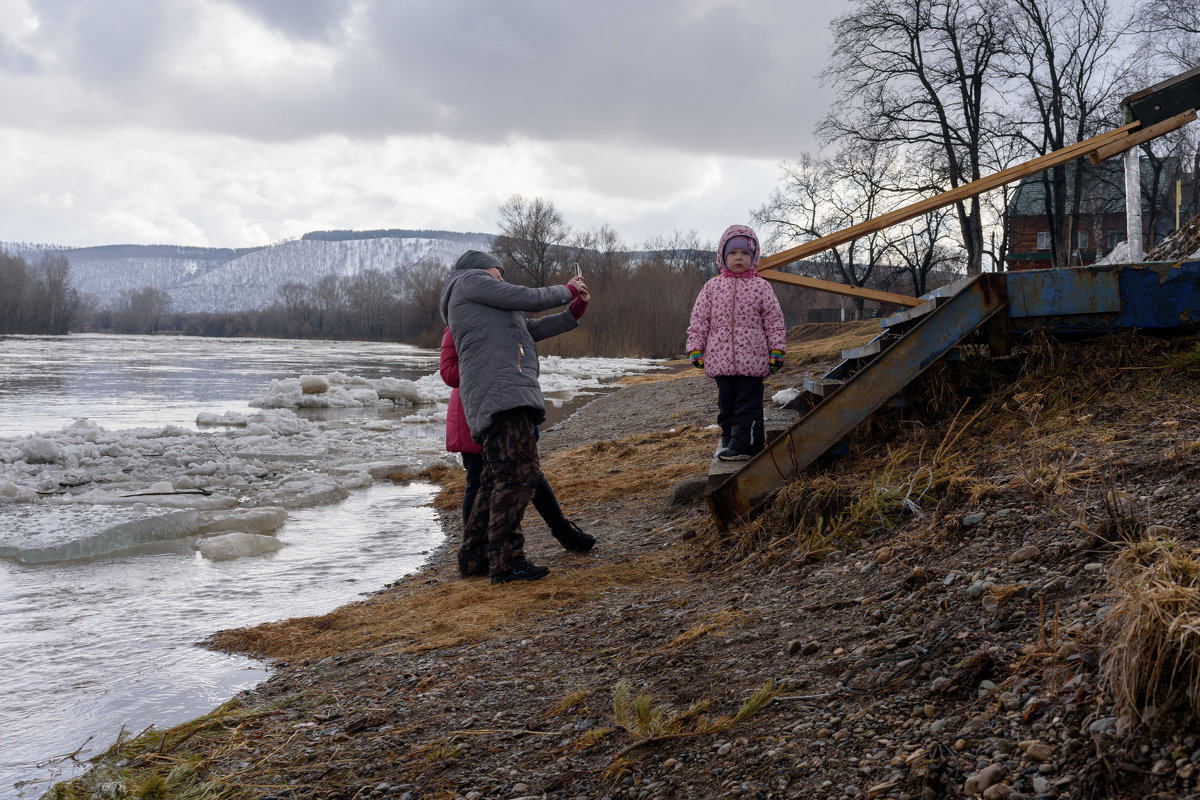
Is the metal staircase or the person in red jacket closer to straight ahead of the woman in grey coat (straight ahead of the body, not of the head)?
the metal staircase

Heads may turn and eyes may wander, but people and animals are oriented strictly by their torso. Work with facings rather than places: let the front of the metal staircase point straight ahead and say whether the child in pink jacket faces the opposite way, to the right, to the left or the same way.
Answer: to the left

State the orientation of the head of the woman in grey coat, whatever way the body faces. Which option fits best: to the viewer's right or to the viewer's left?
to the viewer's right

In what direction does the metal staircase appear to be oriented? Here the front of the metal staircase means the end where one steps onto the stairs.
to the viewer's left

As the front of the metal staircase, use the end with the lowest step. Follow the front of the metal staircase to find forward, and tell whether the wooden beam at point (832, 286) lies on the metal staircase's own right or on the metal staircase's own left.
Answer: on the metal staircase's own right

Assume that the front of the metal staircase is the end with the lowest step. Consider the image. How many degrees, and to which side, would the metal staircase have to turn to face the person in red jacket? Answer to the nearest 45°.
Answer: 0° — it already faces them

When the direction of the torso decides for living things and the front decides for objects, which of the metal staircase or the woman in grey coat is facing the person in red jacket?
the metal staircase

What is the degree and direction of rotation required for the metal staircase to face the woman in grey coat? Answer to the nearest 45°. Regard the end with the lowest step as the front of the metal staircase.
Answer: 0° — it already faces them

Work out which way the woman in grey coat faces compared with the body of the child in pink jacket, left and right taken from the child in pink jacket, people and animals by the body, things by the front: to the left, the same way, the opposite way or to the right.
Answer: to the left

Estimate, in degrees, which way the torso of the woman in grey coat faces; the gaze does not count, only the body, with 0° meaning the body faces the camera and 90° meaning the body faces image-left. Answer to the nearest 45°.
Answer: approximately 270°
